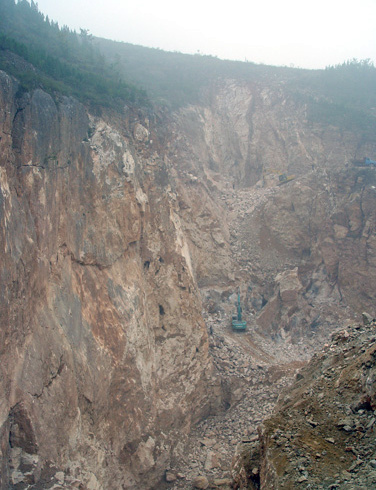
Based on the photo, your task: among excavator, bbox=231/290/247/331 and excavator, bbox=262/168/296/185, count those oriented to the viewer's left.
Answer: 1

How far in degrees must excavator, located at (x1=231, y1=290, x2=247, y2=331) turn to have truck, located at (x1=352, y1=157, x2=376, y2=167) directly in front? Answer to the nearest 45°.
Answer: approximately 45° to its right

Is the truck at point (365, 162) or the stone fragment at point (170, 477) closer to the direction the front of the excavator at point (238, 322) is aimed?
the truck

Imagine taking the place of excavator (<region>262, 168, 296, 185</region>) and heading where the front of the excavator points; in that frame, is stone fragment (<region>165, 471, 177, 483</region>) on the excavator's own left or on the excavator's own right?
on the excavator's own left

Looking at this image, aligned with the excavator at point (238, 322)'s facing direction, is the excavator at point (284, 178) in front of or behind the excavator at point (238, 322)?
in front

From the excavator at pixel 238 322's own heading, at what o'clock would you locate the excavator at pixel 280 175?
the excavator at pixel 280 175 is roughly at 12 o'clock from the excavator at pixel 238 322.

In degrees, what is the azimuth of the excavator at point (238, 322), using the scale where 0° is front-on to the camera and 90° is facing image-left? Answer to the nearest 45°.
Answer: approximately 180°

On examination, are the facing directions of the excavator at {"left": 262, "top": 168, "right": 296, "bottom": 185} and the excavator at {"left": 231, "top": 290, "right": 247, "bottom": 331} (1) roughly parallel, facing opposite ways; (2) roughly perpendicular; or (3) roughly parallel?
roughly perpendicular

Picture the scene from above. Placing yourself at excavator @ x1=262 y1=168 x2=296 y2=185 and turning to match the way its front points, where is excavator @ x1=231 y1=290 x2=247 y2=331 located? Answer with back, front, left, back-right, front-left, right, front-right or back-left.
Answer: left

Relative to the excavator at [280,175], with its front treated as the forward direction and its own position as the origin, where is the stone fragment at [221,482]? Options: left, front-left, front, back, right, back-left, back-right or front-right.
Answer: left

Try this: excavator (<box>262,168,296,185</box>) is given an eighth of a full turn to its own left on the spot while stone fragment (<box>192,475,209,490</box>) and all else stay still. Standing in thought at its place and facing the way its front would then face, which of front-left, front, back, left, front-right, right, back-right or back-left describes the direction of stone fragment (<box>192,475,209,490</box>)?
front-left

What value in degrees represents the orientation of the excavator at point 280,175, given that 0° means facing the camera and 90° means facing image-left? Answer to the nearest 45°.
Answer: approximately 90°
